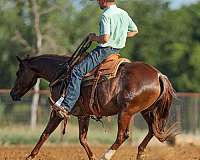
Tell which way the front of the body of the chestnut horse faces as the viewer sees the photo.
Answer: to the viewer's left

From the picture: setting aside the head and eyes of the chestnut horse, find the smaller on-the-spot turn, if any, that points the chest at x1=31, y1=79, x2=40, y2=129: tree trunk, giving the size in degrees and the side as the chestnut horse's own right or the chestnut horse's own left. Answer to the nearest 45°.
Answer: approximately 90° to the chestnut horse's own right

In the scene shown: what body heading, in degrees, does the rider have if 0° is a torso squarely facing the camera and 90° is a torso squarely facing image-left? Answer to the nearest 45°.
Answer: approximately 135°

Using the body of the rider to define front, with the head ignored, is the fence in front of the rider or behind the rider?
in front

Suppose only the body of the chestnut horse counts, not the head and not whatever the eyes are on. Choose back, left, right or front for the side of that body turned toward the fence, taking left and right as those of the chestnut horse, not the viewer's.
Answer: right

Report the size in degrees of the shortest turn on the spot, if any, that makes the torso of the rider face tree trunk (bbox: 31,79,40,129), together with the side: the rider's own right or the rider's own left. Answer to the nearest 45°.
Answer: approximately 45° to the rider's own right
